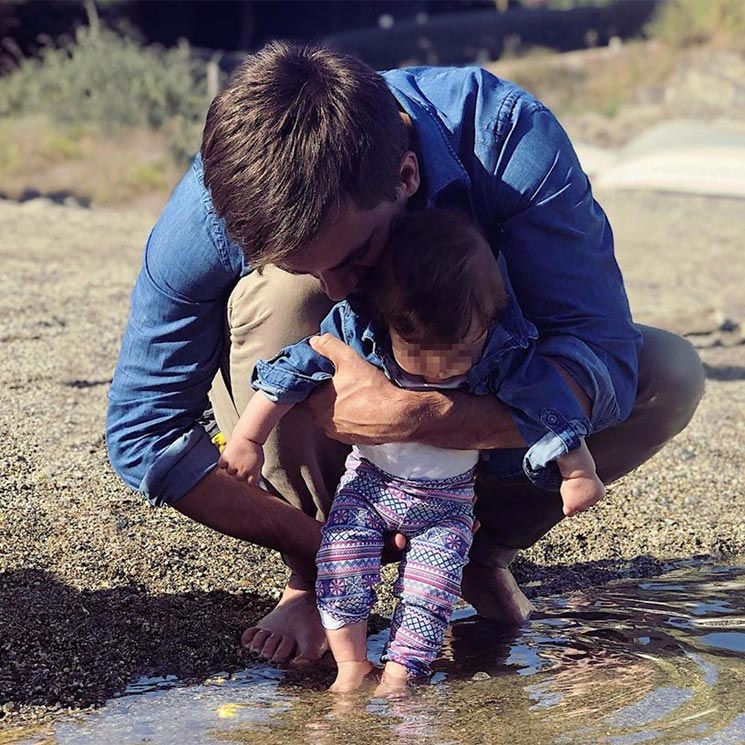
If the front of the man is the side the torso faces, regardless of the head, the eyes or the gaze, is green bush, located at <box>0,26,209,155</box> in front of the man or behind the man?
behind

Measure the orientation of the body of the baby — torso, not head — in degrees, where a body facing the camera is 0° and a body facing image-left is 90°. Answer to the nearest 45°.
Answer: approximately 0°

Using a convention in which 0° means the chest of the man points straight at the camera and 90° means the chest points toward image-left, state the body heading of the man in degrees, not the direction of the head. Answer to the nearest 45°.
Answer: approximately 0°

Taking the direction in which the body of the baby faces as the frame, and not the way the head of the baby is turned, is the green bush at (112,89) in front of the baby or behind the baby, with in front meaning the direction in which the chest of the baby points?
behind
